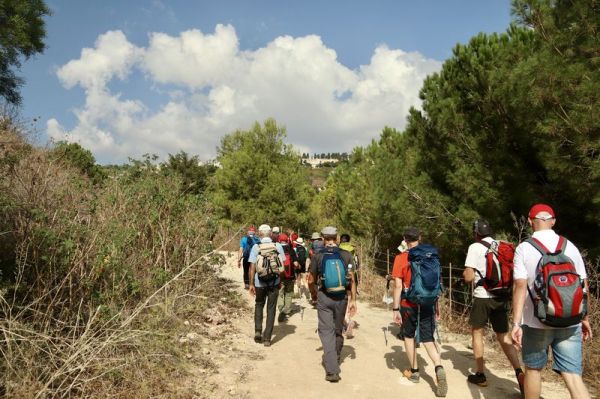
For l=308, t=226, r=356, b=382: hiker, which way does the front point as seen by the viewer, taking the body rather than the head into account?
away from the camera

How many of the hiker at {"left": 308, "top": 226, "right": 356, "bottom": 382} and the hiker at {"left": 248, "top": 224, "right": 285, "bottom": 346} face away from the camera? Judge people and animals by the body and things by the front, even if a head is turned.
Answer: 2

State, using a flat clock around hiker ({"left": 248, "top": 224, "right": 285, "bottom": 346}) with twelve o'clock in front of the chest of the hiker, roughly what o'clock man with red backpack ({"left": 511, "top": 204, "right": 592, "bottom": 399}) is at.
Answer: The man with red backpack is roughly at 5 o'clock from the hiker.

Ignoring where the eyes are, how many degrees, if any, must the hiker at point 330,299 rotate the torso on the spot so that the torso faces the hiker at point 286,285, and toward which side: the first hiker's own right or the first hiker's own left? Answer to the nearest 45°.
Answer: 0° — they already face them

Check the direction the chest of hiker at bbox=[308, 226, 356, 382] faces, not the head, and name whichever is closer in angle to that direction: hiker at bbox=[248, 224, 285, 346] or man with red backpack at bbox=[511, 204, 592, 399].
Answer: the hiker

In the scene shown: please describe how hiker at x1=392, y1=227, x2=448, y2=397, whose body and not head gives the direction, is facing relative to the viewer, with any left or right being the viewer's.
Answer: facing away from the viewer and to the left of the viewer

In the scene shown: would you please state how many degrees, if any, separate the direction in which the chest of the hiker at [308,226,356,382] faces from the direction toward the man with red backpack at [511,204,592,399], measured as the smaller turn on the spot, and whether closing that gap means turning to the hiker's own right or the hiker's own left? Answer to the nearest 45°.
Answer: approximately 135° to the hiker's own right

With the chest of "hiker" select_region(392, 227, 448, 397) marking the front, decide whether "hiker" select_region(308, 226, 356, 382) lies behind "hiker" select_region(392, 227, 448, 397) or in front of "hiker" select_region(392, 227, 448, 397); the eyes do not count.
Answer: in front

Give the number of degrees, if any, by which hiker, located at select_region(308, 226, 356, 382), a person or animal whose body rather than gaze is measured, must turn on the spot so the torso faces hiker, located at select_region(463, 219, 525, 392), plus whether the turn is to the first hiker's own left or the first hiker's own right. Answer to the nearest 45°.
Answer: approximately 90° to the first hiker's own right

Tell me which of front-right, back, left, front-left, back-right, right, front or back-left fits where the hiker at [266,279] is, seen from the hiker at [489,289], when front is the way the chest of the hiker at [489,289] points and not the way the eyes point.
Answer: front-left

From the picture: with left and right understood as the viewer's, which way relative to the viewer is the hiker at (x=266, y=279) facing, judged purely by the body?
facing away from the viewer
